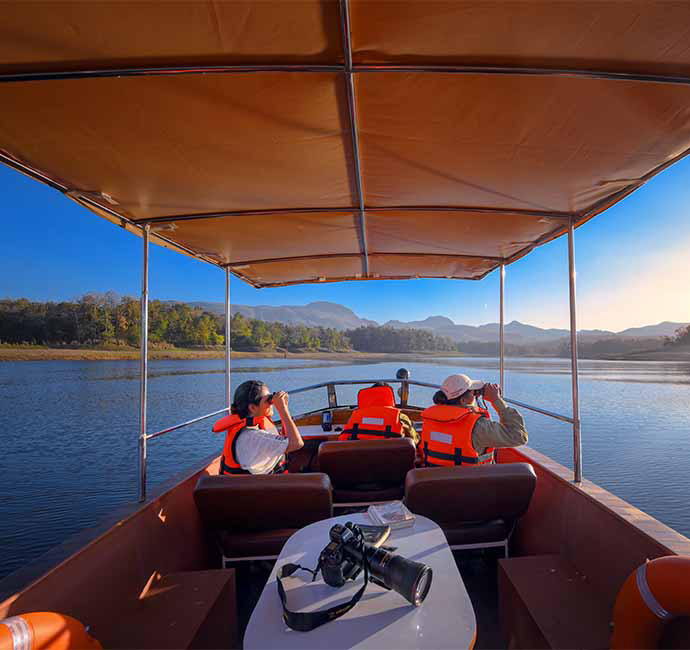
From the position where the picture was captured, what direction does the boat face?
facing away from the viewer

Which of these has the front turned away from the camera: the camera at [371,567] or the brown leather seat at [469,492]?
the brown leather seat

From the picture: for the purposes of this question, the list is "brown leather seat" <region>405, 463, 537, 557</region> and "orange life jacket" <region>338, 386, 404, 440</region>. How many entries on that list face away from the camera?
2

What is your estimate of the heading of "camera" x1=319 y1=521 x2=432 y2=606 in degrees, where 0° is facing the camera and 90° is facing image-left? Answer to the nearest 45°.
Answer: approximately 315°

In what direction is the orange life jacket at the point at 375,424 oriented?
away from the camera

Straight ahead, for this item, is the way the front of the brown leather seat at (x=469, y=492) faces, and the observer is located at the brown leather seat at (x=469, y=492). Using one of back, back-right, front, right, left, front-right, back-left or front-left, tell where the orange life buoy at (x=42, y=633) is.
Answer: back-left

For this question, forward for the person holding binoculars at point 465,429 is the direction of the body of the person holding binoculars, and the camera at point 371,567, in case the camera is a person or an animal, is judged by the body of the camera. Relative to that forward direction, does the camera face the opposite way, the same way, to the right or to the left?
to the right

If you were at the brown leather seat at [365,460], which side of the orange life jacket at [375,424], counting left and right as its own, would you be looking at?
back

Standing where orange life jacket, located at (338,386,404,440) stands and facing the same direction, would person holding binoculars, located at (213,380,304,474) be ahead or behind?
behind

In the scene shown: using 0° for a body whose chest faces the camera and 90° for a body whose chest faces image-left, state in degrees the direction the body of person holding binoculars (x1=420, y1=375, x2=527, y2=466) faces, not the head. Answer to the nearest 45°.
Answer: approximately 225°

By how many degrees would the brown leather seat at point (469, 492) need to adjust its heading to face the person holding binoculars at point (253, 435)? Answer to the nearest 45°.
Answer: approximately 90° to its left

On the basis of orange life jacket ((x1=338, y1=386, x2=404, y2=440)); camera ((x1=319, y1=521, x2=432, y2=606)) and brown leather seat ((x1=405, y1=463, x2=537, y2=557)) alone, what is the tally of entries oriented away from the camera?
2

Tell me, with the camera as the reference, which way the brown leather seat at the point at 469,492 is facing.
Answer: facing away from the viewer

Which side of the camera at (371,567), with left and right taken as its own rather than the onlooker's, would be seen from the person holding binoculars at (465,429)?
left
